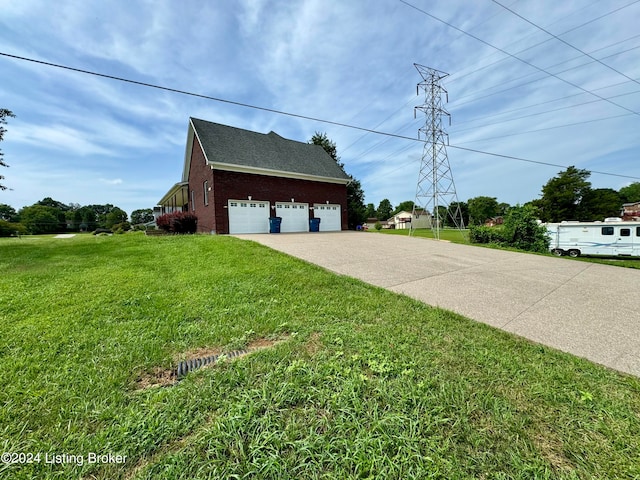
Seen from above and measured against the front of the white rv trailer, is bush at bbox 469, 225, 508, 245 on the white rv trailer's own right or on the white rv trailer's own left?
on the white rv trailer's own left

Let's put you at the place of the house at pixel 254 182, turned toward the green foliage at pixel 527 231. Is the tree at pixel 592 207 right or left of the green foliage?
left

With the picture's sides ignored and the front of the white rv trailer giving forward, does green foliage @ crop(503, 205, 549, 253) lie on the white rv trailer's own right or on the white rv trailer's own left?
on the white rv trailer's own right

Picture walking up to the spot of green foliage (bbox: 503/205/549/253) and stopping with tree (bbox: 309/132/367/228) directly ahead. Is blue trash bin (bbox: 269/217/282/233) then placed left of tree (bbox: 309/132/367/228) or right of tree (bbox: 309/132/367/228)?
left

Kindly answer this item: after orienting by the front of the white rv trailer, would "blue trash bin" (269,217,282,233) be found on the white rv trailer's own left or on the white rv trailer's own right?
on the white rv trailer's own right
